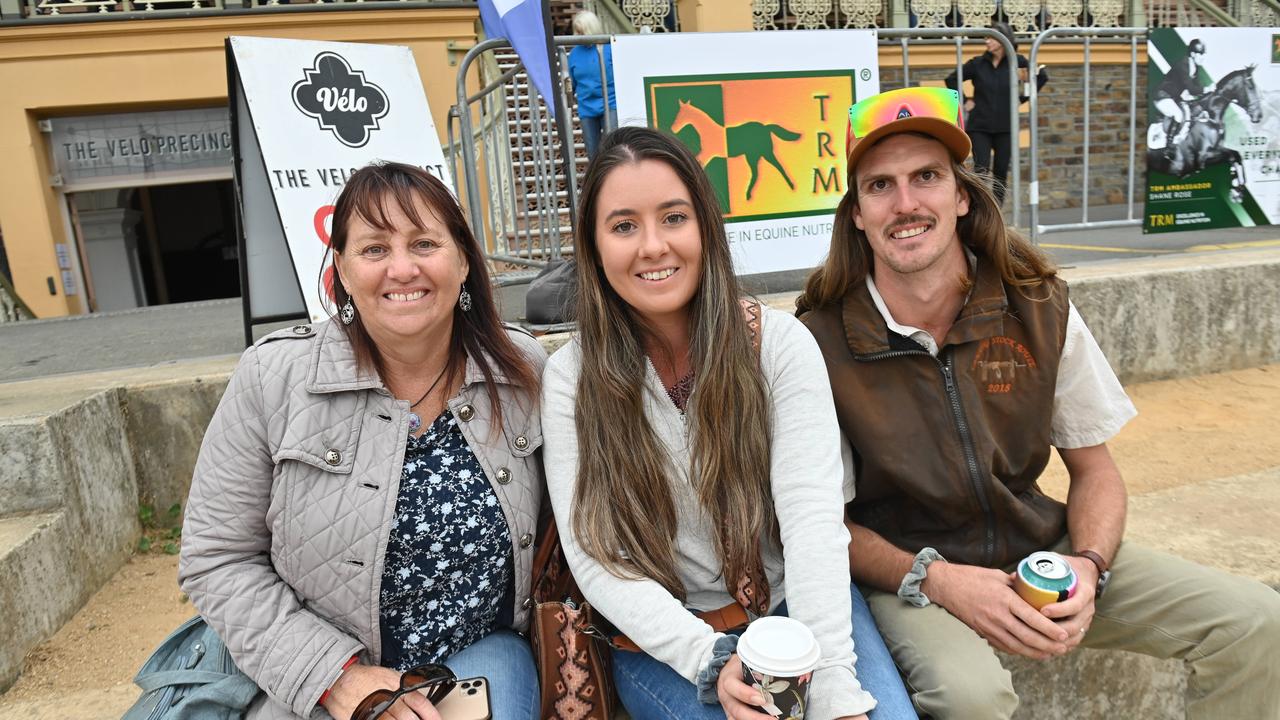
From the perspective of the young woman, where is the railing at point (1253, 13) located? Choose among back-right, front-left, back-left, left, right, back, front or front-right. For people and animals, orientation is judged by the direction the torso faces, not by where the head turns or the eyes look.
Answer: back-left

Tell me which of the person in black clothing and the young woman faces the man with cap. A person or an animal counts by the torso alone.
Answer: the person in black clothing

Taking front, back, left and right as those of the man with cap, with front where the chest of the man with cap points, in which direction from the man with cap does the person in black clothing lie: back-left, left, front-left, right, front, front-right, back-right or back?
back

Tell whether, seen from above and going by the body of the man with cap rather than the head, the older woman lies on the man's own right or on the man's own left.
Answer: on the man's own right

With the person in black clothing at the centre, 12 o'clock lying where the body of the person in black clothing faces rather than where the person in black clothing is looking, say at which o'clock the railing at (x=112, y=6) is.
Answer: The railing is roughly at 3 o'clock from the person in black clothing.

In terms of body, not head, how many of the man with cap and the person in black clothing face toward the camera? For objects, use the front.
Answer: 2

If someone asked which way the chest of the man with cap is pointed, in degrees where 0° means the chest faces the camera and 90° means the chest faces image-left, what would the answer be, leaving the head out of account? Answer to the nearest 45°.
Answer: approximately 0°

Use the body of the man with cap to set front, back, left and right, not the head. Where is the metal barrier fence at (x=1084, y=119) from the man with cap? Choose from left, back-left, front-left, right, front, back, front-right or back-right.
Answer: back

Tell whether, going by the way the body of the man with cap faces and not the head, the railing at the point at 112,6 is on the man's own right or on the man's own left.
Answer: on the man's own right
